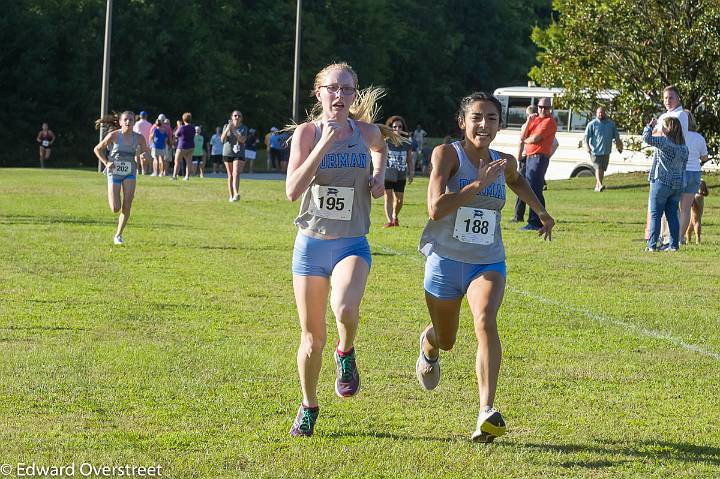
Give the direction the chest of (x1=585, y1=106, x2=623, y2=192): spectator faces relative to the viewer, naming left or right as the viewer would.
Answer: facing the viewer

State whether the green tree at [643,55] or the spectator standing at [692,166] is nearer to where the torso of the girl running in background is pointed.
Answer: the spectator standing

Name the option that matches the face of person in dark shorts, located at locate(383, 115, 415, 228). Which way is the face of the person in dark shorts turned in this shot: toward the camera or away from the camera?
toward the camera

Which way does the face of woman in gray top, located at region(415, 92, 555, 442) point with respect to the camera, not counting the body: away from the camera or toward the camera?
toward the camera

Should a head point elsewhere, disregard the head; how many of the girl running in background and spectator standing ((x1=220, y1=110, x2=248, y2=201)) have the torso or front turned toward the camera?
2

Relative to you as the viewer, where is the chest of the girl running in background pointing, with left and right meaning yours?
facing the viewer

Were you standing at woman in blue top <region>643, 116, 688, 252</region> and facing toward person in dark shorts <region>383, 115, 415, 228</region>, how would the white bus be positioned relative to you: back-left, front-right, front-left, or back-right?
front-right

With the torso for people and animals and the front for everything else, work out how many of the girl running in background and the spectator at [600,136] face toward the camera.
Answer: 2

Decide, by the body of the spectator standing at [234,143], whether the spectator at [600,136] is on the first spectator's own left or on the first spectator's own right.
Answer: on the first spectator's own left

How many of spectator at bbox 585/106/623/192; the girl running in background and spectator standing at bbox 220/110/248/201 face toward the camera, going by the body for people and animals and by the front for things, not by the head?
3
